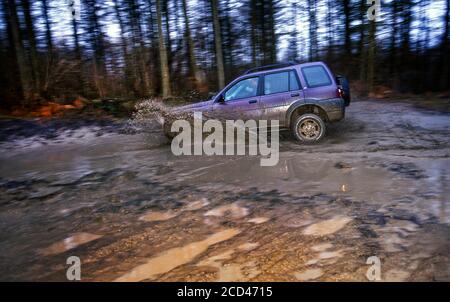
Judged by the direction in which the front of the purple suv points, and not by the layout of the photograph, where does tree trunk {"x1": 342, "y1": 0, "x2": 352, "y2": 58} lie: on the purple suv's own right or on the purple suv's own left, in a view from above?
on the purple suv's own right

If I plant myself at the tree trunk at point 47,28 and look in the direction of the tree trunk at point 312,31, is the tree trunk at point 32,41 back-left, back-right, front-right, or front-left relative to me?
back-right

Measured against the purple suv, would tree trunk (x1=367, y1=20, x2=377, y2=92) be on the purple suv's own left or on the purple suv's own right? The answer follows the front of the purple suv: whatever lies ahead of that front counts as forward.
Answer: on the purple suv's own right

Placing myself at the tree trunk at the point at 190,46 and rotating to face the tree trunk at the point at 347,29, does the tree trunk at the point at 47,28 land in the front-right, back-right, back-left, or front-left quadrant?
back-left

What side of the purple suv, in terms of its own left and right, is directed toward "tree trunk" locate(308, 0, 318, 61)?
right

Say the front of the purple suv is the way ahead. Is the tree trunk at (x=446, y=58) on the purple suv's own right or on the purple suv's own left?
on the purple suv's own right

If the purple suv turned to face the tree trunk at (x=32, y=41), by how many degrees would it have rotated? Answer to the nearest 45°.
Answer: approximately 45° to its right

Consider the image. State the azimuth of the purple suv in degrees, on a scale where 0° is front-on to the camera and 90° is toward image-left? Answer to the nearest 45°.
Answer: approximately 90°
